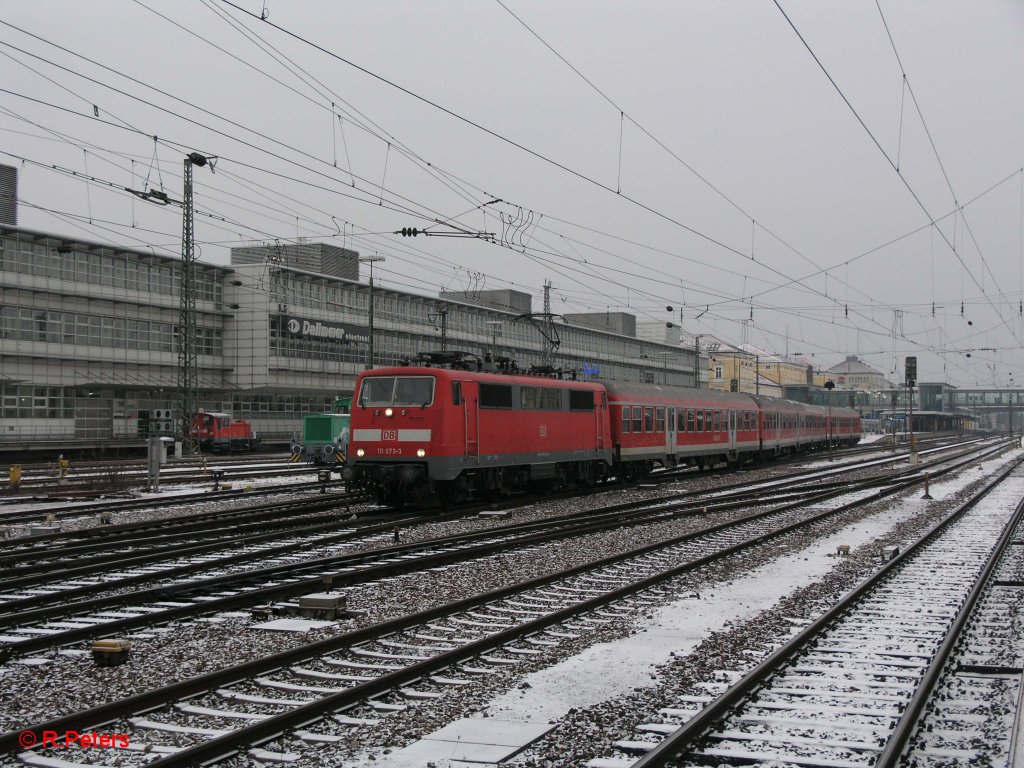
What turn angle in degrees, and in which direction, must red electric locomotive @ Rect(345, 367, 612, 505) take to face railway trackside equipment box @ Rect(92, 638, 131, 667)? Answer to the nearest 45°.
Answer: approximately 45° to its left

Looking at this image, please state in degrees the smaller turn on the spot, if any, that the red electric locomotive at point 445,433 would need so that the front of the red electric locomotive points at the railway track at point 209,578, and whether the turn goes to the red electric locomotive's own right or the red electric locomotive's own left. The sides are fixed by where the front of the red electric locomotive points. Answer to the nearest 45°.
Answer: approximately 45° to the red electric locomotive's own left

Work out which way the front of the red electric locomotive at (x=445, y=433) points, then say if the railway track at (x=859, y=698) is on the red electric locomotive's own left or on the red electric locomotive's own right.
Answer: on the red electric locomotive's own left

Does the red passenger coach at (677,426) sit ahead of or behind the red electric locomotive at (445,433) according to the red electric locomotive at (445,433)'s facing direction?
behind

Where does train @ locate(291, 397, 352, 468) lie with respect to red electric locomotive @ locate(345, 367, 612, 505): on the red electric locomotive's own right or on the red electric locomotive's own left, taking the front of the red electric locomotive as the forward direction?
on the red electric locomotive's own right

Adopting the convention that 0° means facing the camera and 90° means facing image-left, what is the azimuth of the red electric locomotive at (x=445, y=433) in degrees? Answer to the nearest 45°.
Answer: approximately 45°

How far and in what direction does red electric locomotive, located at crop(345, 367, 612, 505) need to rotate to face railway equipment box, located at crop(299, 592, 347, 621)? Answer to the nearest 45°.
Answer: approximately 45° to its left
